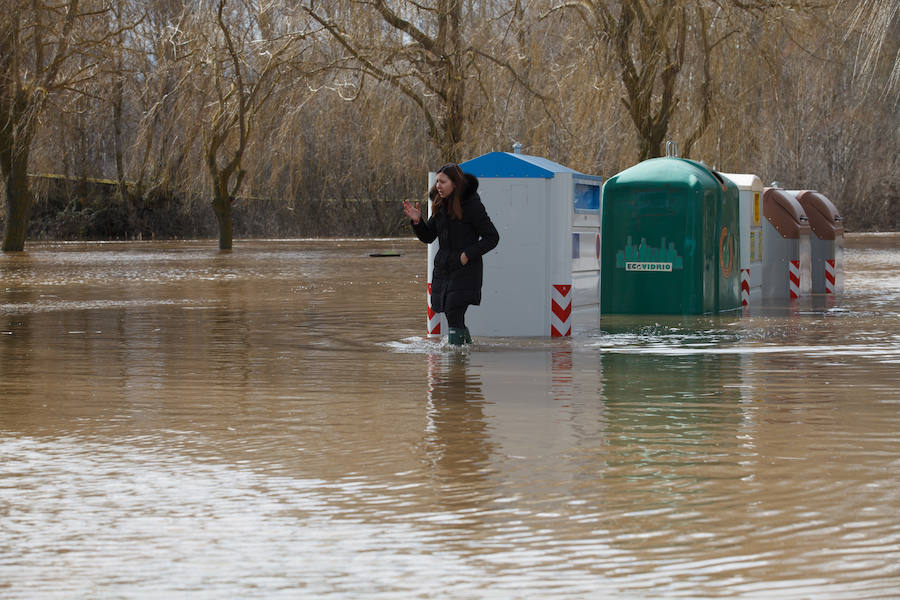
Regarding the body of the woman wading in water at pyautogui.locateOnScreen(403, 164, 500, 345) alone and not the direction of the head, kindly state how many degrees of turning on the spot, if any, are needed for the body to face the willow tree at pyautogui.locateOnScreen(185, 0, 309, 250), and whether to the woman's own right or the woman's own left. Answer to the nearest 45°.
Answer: approximately 135° to the woman's own right

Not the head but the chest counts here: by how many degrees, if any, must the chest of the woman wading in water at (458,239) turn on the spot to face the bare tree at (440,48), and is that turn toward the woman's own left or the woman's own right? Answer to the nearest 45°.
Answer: approximately 135° to the woman's own right

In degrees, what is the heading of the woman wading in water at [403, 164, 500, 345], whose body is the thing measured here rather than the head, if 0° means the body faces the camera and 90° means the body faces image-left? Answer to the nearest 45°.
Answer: approximately 45°
